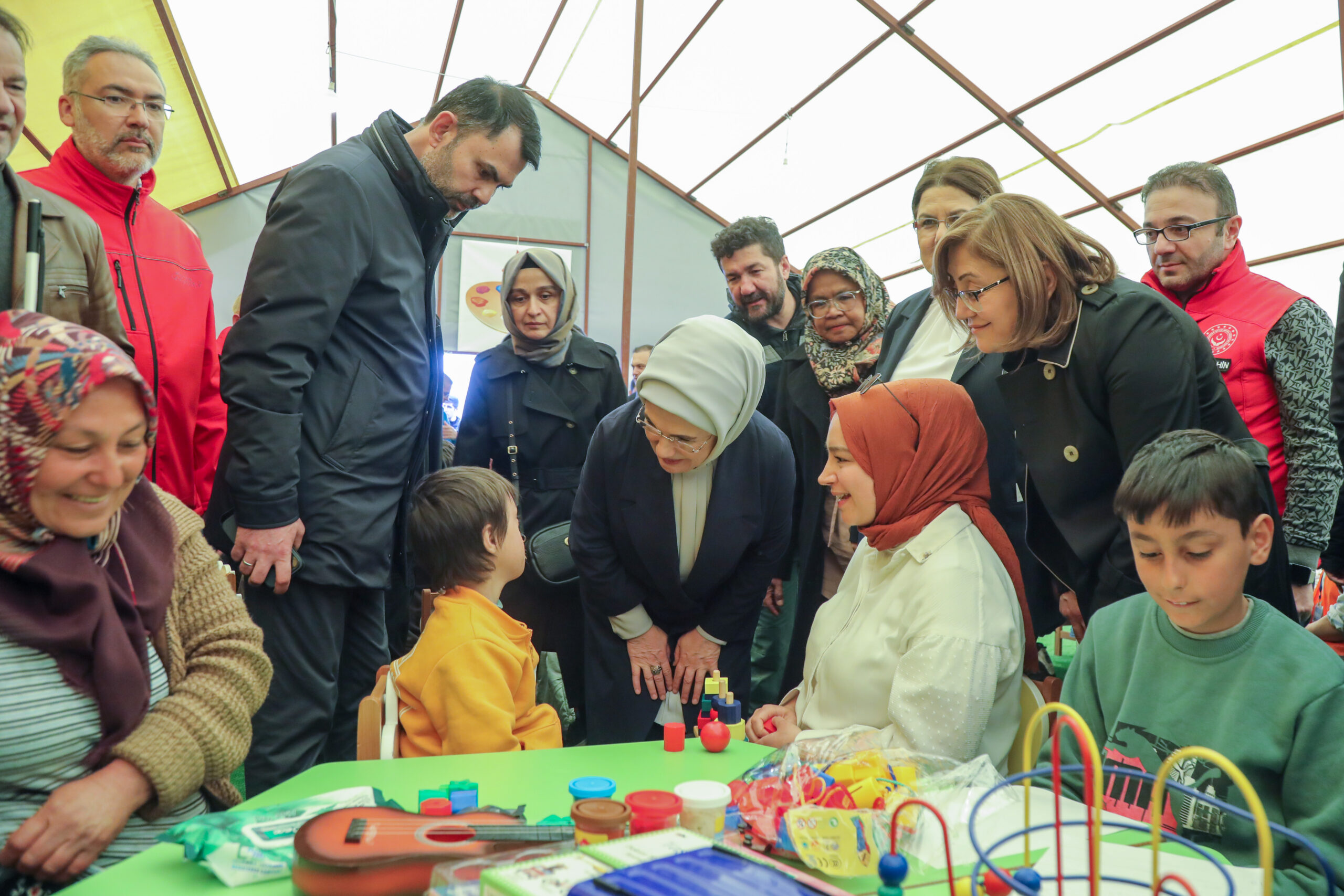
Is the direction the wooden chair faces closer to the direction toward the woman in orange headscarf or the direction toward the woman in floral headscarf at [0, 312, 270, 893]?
the woman in orange headscarf

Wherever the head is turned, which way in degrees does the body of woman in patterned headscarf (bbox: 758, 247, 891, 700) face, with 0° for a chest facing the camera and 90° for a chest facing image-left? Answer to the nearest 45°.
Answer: approximately 0°

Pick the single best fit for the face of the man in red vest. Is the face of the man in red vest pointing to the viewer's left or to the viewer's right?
to the viewer's left

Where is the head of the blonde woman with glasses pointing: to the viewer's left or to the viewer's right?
to the viewer's left

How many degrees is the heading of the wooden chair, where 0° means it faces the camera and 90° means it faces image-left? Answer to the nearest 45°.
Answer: approximately 270°

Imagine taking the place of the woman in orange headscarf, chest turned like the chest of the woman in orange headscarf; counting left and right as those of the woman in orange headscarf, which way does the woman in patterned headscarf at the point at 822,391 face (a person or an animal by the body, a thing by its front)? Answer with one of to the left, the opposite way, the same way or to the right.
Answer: to the left

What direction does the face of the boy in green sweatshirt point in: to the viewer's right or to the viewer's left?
to the viewer's left

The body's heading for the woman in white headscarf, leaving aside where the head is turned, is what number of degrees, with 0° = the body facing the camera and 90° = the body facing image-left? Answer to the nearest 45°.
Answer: approximately 0°
